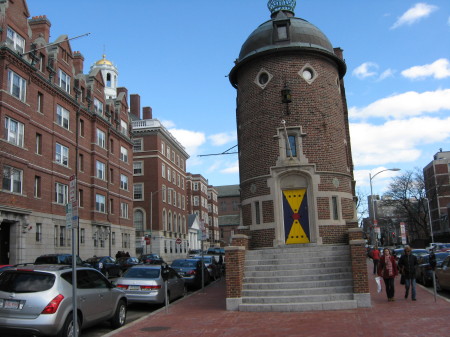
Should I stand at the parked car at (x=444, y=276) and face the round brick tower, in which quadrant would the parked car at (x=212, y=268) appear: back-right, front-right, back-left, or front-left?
front-right

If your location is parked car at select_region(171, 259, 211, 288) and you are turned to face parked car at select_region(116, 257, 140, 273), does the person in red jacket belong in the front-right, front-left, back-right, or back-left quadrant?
back-right

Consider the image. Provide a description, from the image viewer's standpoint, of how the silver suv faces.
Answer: facing away from the viewer and to the right of the viewer

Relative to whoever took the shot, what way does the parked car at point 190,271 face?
facing away from the viewer and to the right of the viewer

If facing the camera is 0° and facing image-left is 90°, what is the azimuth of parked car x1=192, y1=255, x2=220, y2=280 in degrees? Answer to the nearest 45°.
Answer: approximately 225°

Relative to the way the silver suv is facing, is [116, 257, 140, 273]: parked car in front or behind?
in front

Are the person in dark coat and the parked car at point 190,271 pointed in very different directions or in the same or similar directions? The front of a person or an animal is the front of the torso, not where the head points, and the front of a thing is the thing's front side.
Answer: very different directions

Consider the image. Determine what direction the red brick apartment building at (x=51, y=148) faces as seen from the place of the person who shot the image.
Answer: facing the viewer and to the right of the viewer

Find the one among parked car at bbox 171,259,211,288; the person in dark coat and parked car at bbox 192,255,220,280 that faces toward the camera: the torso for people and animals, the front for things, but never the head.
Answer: the person in dark coat

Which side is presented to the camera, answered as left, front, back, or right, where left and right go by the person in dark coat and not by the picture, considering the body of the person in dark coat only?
front

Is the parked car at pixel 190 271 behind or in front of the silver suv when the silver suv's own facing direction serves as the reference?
in front

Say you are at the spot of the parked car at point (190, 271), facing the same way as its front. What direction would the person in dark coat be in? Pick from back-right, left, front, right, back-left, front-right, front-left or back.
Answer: right

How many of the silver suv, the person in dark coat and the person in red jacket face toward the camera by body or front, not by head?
2

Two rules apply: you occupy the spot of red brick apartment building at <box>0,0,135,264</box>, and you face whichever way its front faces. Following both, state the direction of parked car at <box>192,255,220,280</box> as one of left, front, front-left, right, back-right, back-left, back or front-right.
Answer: front
